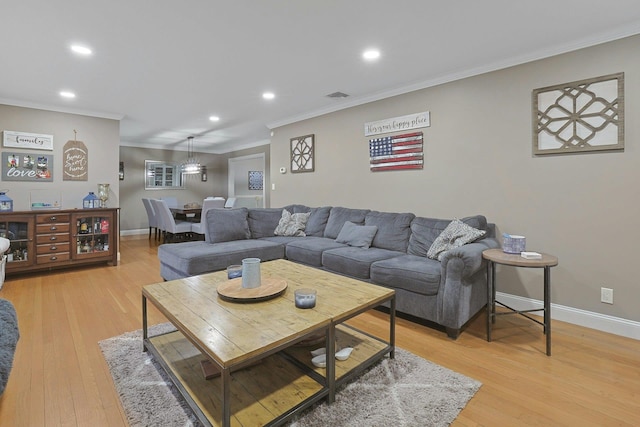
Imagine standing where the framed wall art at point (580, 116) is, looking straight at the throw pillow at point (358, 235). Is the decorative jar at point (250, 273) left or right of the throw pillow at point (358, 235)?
left

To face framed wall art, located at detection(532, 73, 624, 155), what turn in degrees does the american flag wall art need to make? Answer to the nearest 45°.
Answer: approximately 90° to its left

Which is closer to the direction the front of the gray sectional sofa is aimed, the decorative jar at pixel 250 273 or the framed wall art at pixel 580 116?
the decorative jar

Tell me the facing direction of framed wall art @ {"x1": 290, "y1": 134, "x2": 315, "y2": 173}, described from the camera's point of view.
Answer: facing the viewer and to the left of the viewer

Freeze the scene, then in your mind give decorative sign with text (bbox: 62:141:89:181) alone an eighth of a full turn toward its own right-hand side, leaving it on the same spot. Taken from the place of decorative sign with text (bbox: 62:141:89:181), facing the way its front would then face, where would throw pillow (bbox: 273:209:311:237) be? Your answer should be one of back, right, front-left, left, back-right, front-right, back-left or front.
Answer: left

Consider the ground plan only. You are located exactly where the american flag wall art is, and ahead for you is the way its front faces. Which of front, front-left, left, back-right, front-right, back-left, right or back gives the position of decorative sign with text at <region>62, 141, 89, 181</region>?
front-right

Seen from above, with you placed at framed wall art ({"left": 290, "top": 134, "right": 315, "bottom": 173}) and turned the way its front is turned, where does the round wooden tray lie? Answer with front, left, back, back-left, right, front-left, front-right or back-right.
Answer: front-left

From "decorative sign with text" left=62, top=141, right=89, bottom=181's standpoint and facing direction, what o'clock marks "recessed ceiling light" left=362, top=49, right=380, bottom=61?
The recessed ceiling light is roughly at 11 o'clock from the decorative sign with text.

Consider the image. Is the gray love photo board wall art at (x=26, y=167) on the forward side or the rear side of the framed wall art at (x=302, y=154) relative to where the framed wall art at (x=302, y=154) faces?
on the forward side

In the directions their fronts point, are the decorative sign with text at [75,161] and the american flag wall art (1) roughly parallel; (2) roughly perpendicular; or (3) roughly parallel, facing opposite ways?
roughly perpendicular

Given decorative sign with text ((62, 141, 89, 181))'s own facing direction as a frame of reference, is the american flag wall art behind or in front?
in front
